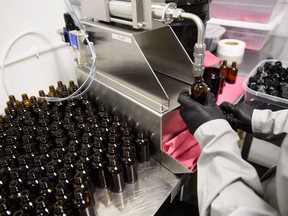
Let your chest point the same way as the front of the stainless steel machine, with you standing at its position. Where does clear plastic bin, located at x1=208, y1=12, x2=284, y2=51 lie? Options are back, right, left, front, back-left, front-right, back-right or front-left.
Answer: left

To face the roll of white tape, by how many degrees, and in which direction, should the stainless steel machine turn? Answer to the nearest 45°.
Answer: approximately 90° to its left

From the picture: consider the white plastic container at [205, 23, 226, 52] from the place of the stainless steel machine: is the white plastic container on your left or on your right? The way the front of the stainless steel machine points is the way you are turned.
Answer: on your left

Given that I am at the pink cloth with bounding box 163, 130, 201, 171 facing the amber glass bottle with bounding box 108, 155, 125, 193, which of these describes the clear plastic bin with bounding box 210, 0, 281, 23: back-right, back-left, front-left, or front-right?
back-right

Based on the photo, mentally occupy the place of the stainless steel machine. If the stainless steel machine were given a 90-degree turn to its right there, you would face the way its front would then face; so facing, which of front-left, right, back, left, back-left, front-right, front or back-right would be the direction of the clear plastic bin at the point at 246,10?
back

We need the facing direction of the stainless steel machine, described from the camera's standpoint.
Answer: facing the viewer and to the right of the viewer
